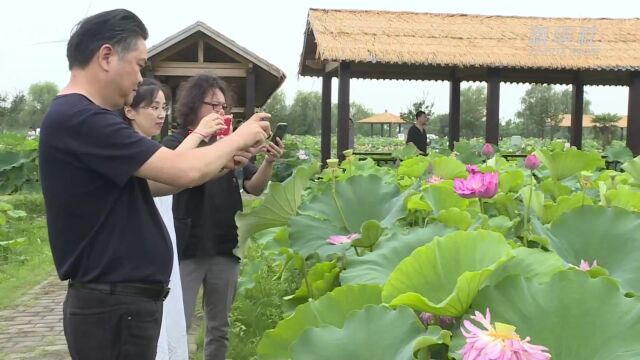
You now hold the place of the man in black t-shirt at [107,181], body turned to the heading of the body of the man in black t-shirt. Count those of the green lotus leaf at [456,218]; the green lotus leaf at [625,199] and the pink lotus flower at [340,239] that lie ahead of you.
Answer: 3

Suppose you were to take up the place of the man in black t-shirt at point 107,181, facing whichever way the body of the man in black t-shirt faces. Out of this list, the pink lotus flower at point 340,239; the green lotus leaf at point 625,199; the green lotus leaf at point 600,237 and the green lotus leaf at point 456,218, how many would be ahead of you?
4

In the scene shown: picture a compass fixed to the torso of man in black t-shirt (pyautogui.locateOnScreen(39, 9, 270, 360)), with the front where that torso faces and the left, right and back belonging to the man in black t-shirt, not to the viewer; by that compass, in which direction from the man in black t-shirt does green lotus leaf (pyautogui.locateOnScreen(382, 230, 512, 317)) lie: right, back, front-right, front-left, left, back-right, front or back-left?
front-right

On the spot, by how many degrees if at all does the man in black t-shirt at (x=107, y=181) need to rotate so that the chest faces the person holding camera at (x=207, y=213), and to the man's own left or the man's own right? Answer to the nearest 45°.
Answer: approximately 90° to the man's own left

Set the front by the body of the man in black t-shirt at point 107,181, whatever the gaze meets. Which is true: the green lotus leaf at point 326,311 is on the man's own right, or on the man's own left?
on the man's own right

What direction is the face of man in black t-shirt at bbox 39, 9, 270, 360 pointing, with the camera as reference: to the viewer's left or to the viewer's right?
to the viewer's right

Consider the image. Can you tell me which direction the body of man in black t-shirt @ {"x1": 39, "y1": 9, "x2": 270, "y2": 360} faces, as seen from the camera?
to the viewer's right

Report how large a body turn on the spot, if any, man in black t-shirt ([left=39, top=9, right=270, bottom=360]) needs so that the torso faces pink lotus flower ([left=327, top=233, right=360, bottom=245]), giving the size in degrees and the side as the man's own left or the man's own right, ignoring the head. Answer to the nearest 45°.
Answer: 0° — they already face it

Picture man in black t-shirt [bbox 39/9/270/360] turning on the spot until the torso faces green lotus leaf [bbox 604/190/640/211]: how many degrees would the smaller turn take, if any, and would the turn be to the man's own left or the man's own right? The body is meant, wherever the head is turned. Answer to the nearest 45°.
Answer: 0° — they already face it
